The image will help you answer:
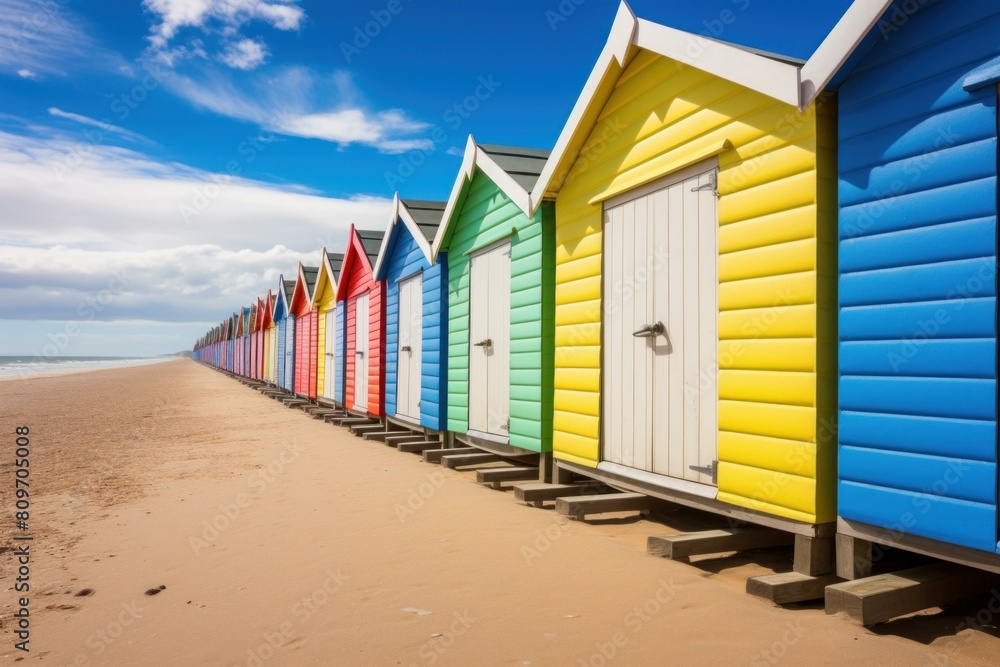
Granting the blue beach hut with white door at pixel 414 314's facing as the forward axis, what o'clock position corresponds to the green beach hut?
The green beach hut is roughly at 10 o'clock from the blue beach hut with white door.

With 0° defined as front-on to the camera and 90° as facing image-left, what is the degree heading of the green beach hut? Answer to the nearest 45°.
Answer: approximately 45°

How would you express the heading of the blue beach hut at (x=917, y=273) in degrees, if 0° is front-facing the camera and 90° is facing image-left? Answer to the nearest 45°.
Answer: approximately 45°

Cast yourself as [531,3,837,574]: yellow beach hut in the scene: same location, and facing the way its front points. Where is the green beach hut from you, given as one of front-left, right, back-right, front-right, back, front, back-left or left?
right

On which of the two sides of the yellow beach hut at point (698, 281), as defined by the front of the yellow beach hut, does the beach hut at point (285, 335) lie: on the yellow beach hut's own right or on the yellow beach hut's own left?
on the yellow beach hut's own right

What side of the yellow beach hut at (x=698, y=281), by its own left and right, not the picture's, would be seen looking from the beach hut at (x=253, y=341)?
right

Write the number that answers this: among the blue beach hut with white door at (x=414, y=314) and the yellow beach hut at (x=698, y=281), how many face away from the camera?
0

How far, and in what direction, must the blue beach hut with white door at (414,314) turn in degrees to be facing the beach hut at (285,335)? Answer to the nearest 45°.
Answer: approximately 135° to its right

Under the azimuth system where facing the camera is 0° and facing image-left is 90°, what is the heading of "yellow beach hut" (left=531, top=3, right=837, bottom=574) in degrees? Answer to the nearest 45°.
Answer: approximately 45°

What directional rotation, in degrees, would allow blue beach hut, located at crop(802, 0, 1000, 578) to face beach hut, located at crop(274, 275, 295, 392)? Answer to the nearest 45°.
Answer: approximately 90° to its right

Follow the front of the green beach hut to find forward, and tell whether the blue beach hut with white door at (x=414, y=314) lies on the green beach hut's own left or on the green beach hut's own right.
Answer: on the green beach hut's own right
